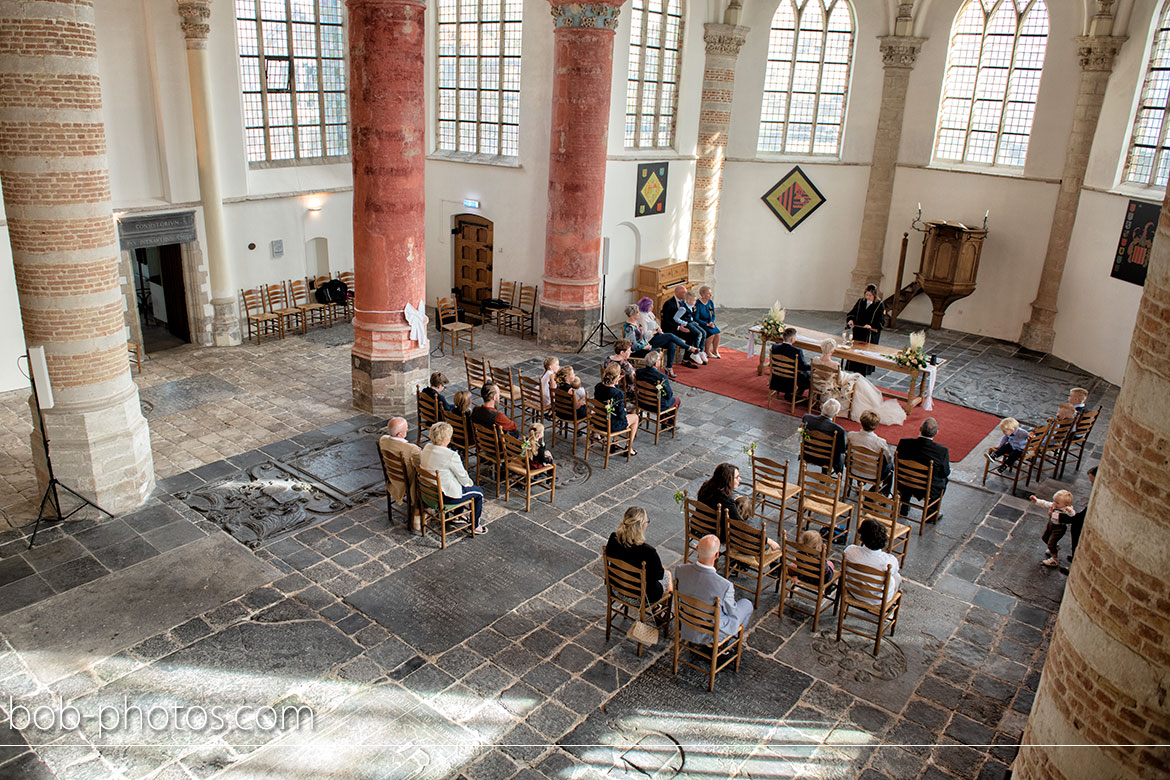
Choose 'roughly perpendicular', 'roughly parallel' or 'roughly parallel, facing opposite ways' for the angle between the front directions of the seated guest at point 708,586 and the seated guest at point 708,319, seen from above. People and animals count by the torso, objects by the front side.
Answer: roughly perpendicular

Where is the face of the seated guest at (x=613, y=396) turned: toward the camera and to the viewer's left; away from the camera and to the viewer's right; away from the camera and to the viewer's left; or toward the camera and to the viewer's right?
away from the camera and to the viewer's right

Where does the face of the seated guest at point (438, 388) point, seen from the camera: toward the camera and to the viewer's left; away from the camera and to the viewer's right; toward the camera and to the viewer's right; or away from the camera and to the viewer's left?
away from the camera and to the viewer's right

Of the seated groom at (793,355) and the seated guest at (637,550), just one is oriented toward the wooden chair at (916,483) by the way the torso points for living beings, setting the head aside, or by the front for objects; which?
the seated guest at (637,550)

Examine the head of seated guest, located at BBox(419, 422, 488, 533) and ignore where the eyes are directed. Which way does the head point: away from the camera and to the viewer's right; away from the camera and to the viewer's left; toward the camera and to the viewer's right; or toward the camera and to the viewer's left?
away from the camera and to the viewer's right

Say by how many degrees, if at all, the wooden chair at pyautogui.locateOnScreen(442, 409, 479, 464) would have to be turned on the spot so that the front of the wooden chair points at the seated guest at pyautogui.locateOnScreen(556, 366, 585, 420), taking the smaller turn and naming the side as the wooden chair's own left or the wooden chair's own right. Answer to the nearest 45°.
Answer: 0° — it already faces them

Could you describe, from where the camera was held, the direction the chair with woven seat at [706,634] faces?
facing away from the viewer and to the right of the viewer

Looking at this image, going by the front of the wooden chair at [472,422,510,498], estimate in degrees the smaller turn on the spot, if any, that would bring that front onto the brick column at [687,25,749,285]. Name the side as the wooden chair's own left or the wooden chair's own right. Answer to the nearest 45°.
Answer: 0° — it already faces it

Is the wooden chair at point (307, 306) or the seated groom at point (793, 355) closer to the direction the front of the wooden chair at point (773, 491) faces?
the seated groom

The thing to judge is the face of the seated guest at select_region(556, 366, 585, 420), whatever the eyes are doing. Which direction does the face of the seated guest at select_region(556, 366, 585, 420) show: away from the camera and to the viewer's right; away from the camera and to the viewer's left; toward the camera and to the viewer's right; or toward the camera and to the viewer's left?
away from the camera and to the viewer's right

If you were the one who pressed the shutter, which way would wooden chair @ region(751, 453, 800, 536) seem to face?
facing away from the viewer and to the right of the viewer

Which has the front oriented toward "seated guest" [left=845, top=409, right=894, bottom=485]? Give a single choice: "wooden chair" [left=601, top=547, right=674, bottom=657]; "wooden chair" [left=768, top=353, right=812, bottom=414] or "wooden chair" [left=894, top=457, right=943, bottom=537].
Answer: "wooden chair" [left=601, top=547, right=674, bottom=657]

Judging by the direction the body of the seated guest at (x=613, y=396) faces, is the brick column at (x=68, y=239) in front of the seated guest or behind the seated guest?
behind

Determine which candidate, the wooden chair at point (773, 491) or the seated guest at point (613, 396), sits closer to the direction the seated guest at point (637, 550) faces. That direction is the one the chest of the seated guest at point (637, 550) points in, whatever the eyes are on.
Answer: the wooden chair

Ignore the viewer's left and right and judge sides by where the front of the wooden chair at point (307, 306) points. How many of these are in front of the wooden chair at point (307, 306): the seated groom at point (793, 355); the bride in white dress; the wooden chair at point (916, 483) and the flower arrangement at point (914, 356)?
4
